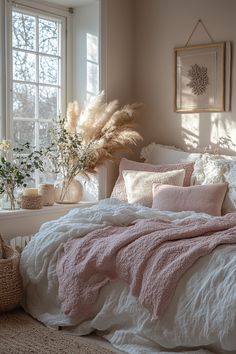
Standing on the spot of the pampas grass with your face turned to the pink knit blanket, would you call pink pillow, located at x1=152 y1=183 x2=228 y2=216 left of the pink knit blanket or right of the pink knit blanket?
left

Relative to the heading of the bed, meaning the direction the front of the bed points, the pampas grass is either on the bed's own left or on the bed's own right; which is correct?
on the bed's own right

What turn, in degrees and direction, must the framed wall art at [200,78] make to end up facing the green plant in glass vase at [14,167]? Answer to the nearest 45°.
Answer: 0° — it already faces it

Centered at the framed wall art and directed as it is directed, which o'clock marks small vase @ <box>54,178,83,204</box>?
The small vase is roughly at 1 o'clock from the framed wall art.

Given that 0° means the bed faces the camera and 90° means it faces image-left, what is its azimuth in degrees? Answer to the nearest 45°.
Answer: approximately 45°

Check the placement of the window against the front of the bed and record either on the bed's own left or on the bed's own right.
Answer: on the bed's own right
